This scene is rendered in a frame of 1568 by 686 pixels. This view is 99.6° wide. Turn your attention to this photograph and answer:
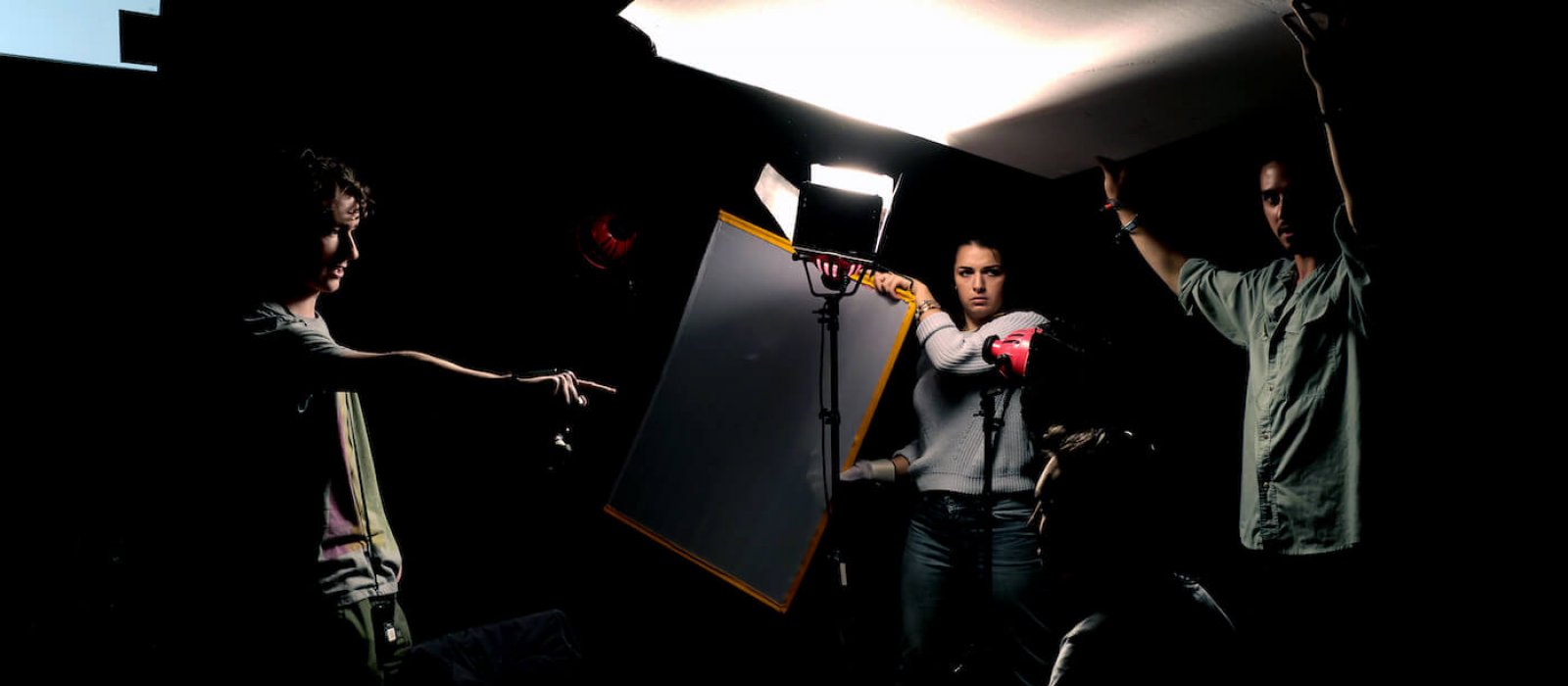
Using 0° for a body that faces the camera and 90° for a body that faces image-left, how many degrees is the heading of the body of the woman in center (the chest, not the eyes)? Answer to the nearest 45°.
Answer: approximately 0°
